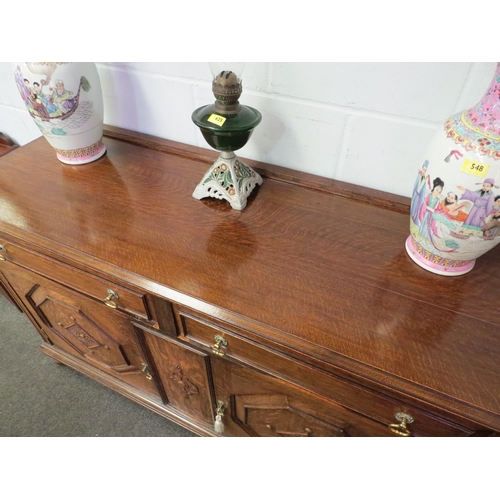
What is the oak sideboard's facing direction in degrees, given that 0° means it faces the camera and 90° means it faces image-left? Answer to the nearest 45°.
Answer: approximately 45°
